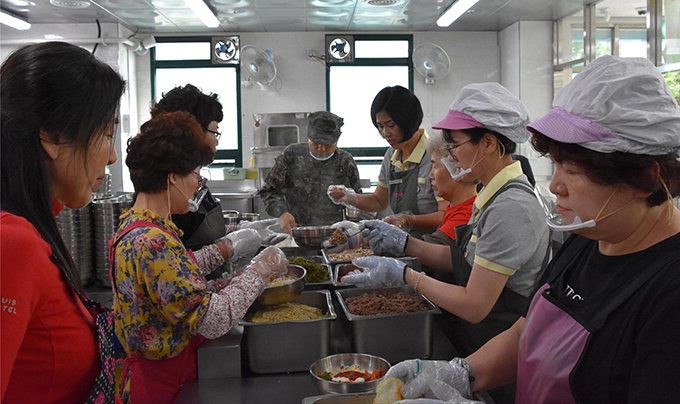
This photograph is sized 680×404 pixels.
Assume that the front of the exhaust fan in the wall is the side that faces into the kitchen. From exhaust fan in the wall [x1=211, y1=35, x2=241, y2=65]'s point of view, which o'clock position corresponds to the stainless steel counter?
The stainless steel counter is roughly at 12 o'clock from the exhaust fan in the wall.

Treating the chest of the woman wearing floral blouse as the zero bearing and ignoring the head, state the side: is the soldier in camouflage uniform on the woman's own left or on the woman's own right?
on the woman's own left

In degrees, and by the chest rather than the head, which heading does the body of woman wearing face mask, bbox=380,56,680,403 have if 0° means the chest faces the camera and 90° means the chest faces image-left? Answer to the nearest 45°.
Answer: approximately 45°

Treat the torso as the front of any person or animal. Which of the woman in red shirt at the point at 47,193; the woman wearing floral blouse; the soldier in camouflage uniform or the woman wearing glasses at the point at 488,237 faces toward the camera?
the soldier in camouflage uniform

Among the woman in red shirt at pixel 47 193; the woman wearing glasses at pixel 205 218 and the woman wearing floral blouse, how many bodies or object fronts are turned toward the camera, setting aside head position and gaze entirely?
0

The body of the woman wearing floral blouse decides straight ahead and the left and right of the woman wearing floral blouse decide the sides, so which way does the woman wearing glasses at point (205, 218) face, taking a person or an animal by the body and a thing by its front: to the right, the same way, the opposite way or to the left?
the same way

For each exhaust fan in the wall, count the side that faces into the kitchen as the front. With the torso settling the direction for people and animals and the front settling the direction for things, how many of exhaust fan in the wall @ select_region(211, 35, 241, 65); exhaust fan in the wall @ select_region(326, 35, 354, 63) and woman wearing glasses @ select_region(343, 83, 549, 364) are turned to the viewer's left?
1

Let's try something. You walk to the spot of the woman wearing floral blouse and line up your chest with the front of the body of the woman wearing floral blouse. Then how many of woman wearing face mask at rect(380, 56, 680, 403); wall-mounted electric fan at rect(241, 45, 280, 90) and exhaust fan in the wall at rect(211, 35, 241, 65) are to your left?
2

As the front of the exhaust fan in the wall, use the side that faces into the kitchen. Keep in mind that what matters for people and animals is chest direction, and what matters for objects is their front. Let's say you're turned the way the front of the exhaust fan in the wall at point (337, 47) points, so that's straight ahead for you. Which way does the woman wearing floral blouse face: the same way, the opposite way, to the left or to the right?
to the left

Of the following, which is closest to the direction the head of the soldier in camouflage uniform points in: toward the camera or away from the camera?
toward the camera

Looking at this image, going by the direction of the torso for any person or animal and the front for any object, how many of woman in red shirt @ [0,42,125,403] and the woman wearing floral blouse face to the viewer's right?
2

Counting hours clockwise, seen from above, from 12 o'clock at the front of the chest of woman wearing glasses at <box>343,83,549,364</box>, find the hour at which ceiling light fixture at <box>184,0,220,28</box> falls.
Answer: The ceiling light fixture is roughly at 2 o'clock from the woman wearing glasses.

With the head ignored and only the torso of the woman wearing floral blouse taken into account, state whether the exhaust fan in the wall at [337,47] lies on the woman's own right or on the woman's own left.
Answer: on the woman's own left

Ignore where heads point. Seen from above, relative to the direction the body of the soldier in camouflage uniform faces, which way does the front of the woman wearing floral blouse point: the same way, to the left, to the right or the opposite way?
to the left

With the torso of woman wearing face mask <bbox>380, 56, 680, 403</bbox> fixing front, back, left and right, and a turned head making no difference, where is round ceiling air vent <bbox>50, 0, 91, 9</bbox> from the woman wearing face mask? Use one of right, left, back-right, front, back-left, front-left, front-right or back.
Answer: right

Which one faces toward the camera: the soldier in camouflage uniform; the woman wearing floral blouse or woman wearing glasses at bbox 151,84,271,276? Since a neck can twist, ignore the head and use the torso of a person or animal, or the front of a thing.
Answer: the soldier in camouflage uniform

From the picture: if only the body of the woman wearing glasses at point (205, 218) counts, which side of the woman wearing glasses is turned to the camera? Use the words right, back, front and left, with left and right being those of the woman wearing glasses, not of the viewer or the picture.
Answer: right

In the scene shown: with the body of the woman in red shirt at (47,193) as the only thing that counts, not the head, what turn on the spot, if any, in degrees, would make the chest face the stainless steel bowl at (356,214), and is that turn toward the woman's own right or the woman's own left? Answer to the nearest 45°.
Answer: approximately 45° to the woman's own left

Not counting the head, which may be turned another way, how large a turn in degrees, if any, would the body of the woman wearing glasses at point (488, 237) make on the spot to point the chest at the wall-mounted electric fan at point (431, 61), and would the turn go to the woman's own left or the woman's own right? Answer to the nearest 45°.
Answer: approximately 90° to the woman's own right

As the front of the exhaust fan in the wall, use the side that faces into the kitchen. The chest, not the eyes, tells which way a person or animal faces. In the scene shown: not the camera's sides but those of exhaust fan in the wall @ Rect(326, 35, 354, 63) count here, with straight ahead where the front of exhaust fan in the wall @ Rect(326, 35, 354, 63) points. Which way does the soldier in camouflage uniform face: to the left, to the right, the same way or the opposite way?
the same way
